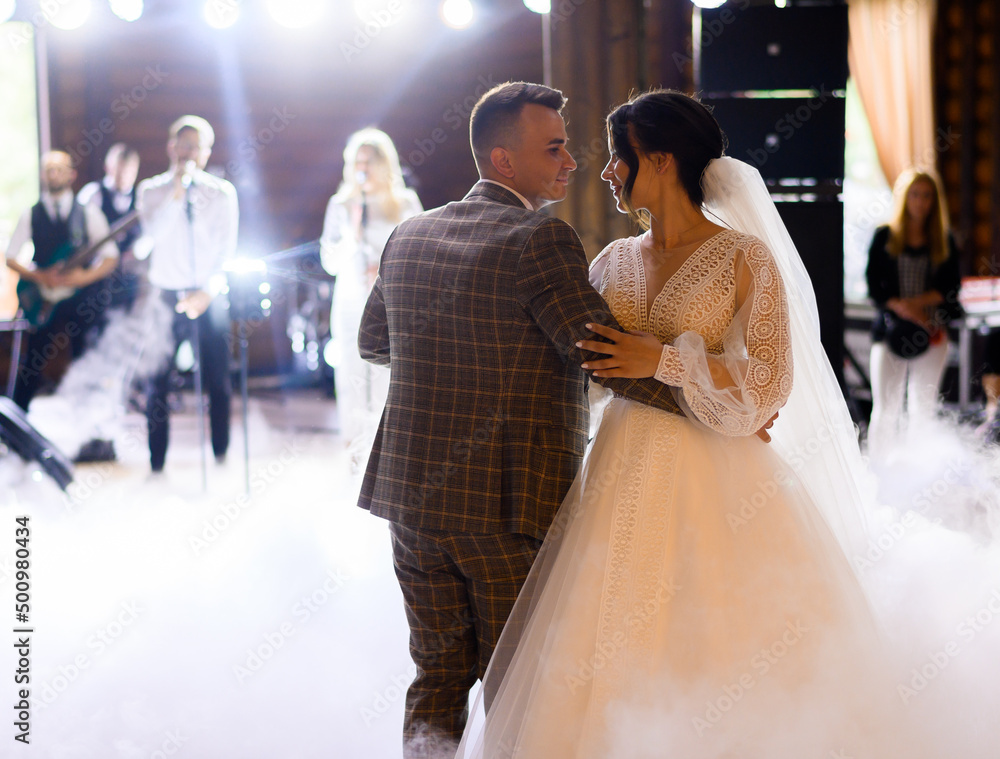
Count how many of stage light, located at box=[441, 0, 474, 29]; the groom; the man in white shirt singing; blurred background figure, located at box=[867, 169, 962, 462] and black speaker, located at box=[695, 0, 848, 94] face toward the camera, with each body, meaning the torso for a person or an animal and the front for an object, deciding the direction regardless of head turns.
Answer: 4

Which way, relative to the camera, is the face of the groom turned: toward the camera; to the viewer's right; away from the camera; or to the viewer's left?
to the viewer's right

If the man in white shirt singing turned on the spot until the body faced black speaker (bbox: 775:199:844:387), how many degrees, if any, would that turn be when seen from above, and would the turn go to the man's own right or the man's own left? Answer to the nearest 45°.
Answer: approximately 45° to the man's own left

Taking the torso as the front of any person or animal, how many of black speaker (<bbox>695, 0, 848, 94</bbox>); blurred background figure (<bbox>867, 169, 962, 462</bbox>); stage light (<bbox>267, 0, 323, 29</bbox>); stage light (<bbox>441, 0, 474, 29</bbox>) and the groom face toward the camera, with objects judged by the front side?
4

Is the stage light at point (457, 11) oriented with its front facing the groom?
yes

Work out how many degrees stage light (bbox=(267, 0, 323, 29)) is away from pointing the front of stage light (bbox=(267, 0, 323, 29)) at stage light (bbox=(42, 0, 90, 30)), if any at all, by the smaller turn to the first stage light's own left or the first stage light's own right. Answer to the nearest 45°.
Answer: approximately 90° to the first stage light's own right
